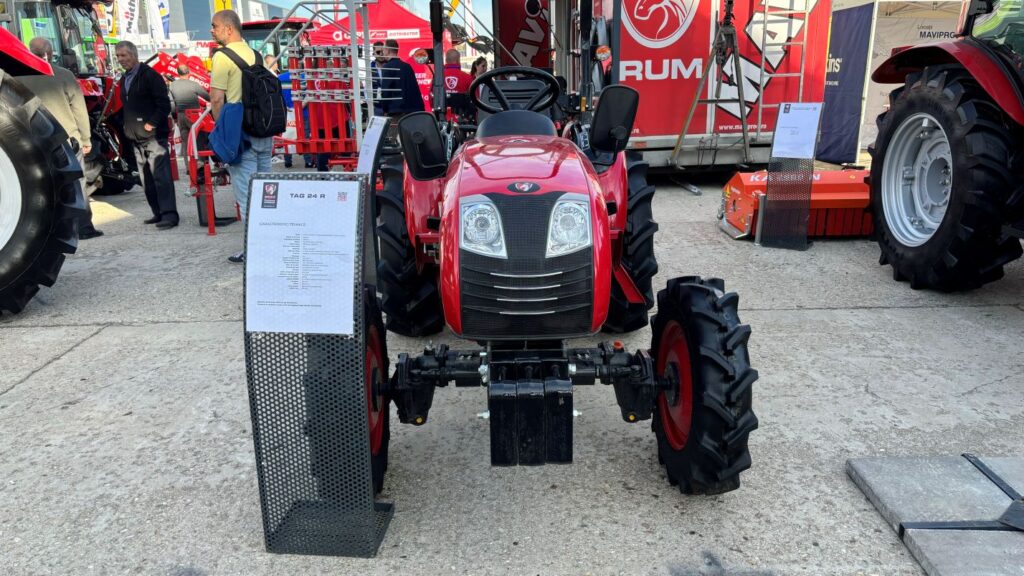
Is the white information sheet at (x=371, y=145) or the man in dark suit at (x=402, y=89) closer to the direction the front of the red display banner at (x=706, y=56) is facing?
the white information sheet

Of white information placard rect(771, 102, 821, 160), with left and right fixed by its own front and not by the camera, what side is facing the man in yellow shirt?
right

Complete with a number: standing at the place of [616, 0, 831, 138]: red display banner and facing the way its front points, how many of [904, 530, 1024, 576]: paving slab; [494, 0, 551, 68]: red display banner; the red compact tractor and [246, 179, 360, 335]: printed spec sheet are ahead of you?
3

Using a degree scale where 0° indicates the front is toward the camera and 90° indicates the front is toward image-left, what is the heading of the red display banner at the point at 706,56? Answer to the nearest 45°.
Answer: approximately 0°

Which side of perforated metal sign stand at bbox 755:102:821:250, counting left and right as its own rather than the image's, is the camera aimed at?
front

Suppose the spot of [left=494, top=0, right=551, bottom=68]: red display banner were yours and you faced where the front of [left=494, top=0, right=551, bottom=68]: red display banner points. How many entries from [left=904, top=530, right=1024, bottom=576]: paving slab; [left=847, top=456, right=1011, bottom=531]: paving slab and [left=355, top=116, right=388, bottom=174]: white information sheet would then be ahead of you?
3

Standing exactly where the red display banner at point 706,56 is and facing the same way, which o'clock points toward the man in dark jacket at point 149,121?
The man in dark jacket is roughly at 2 o'clock from the red display banner.

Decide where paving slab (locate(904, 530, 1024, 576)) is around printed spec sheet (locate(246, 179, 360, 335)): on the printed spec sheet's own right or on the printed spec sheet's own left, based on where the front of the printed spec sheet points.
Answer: on the printed spec sheet's own left

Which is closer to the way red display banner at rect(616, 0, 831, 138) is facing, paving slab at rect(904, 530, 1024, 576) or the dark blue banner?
the paving slab

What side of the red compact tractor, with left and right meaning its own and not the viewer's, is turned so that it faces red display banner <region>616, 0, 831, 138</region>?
back

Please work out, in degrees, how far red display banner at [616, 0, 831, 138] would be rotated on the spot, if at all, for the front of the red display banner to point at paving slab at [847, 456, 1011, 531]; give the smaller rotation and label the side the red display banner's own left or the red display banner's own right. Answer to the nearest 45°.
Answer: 0° — it already faces it

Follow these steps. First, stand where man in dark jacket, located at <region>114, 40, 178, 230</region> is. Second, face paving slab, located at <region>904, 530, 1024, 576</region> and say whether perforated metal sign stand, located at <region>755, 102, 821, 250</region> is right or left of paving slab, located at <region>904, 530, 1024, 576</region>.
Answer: left

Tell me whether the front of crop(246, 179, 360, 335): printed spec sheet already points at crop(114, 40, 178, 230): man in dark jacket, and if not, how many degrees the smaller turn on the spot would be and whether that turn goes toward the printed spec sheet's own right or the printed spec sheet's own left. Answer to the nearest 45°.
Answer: approximately 180°

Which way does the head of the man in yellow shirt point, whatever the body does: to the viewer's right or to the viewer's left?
to the viewer's left
